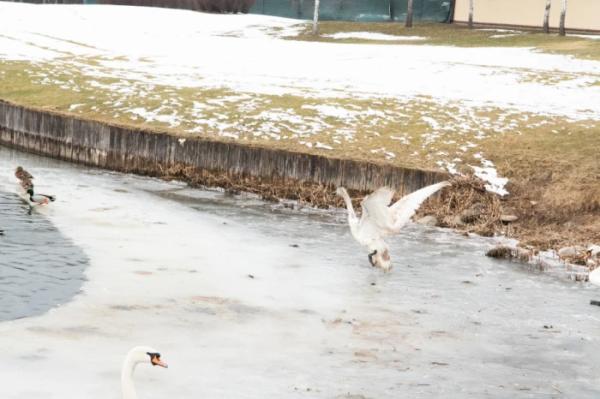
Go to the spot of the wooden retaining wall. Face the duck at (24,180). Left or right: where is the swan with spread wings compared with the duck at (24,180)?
left

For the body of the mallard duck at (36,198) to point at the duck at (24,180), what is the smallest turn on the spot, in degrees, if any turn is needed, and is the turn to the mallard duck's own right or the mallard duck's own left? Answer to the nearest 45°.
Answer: approximately 90° to the mallard duck's own right

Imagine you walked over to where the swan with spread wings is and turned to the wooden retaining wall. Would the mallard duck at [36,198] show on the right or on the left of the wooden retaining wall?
left

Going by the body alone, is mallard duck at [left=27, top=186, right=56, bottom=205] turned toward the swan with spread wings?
no

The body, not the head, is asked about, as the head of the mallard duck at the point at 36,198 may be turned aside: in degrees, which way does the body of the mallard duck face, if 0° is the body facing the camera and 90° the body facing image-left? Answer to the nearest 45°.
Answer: approximately 90°

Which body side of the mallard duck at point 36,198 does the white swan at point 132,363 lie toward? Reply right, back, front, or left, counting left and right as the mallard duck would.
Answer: left
